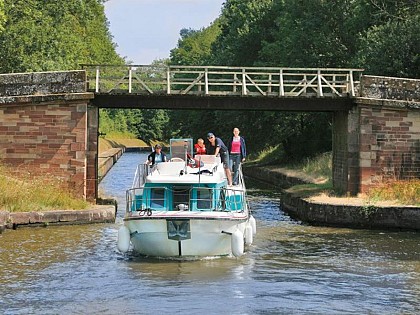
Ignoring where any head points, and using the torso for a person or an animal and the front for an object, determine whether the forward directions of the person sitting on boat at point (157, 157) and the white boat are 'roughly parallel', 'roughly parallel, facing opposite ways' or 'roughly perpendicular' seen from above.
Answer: roughly parallel

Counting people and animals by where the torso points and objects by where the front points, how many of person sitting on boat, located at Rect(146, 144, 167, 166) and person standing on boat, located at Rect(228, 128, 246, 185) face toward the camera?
2

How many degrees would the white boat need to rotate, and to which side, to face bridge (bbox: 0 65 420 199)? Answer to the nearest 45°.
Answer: approximately 180°

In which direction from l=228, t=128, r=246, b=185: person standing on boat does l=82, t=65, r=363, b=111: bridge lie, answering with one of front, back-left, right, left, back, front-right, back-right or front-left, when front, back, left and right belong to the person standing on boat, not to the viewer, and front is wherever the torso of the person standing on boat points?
back

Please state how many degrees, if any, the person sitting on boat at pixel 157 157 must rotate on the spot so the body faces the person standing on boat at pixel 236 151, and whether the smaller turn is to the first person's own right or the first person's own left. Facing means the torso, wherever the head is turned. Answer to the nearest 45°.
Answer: approximately 90° to the first person's own left

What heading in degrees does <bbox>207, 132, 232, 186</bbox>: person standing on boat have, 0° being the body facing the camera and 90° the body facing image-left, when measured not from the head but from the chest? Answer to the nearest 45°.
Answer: approximately 45°

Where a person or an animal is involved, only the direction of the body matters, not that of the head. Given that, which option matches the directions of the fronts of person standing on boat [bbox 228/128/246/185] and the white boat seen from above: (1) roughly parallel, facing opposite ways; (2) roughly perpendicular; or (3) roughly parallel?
roughly parallel

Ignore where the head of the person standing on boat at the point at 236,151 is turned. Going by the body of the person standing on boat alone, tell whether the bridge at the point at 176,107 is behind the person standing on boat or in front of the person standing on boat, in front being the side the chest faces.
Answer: behind

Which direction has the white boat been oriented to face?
toward the camera

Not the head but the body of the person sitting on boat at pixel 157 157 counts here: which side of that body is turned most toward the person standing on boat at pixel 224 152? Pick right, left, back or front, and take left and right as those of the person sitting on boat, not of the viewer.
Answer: left

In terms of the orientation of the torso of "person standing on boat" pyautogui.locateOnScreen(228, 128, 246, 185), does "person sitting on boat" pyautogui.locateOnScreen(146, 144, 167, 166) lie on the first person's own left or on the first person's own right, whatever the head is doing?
on the first person's own right

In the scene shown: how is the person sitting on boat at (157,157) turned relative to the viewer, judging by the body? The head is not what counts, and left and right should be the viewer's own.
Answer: facing the viewer
